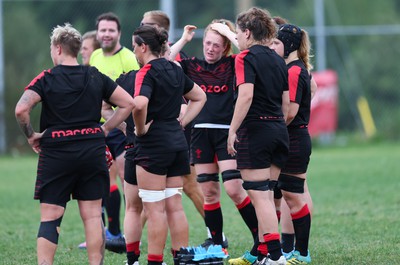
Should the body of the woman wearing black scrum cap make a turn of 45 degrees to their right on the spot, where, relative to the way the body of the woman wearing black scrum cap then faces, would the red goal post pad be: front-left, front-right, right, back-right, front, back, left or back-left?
front-right

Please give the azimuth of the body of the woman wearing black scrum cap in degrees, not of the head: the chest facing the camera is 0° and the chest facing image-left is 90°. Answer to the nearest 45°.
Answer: approximately 90°
